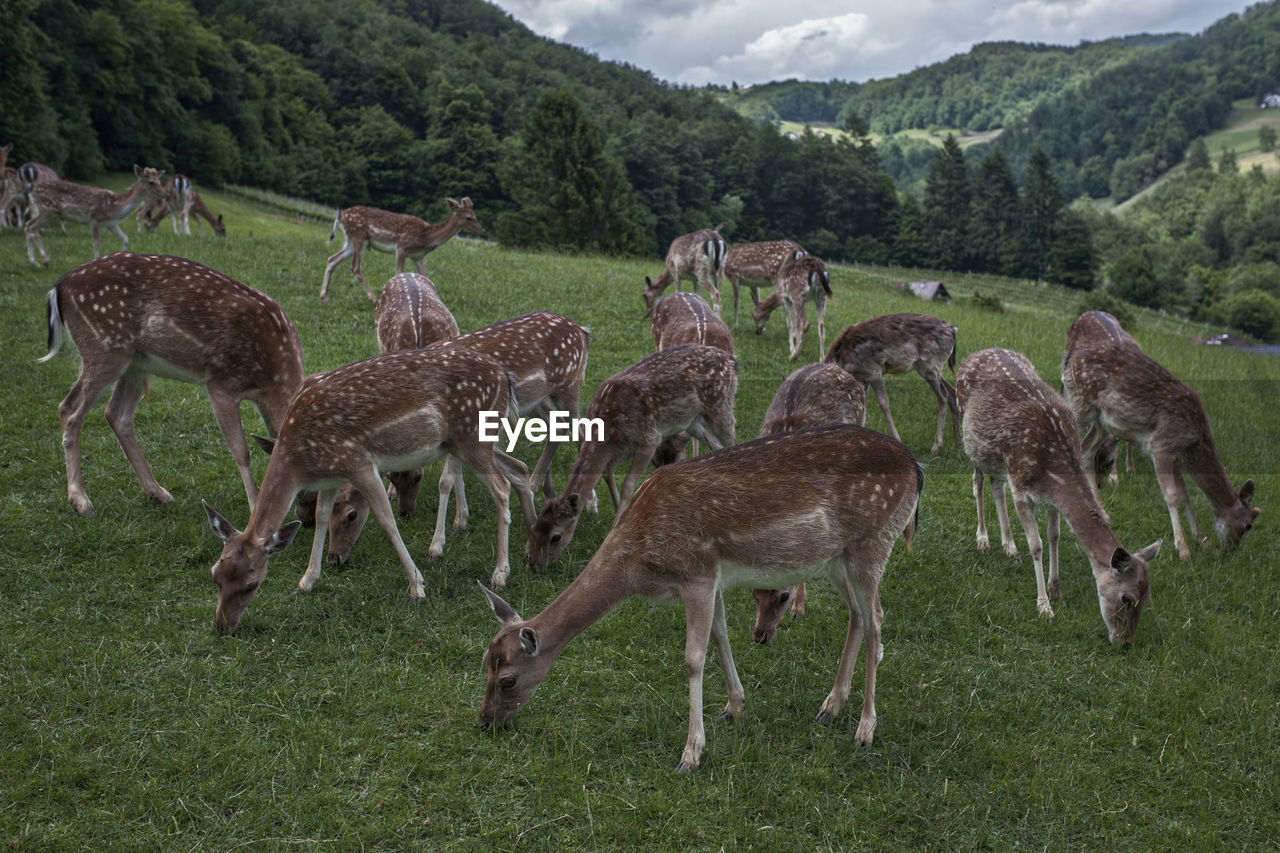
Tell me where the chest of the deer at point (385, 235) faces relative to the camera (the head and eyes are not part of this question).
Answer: to the viewer's right

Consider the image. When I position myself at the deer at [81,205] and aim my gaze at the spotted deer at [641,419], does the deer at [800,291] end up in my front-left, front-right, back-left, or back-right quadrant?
front-left

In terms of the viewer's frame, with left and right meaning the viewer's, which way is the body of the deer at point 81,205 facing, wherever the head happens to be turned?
facing to the right of the viewer

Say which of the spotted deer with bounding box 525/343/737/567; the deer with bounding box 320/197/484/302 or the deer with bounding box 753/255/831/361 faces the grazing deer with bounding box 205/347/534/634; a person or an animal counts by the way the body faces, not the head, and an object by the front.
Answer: the spotted deer

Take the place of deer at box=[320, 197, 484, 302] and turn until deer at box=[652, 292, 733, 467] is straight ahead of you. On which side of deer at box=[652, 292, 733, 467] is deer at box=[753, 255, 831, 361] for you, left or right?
left

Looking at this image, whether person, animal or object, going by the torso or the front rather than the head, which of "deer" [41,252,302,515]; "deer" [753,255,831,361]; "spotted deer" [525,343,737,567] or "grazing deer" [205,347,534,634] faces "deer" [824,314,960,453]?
"deer" [41,252,302,515]

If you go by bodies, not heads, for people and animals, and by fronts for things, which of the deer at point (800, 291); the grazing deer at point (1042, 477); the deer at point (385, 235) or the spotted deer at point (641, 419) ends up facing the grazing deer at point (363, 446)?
the spotted deer

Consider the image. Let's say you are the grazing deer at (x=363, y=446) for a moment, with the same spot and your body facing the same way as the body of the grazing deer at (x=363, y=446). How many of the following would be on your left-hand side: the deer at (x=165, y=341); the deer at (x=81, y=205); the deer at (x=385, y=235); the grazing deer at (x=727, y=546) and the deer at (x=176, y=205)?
1

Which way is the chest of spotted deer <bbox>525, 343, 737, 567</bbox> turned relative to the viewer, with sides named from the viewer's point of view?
facing the viewer and to the left of the viewer

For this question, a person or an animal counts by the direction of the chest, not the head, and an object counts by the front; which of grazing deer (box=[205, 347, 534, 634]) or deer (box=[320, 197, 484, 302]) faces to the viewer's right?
the deer

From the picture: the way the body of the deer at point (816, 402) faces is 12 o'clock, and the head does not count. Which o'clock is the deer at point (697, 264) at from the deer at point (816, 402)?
the deer at point (697, 264) is roughly at 4 o'clock from the deer at point (816, 402).

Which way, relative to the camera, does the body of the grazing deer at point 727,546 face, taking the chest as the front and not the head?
to the viewer's left

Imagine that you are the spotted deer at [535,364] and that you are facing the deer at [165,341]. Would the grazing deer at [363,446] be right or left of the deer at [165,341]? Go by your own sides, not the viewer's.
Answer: left

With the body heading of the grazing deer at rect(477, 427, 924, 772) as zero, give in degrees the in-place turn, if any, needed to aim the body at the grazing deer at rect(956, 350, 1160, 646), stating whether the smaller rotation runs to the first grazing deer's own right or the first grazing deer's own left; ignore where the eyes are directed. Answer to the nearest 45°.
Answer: approximately 135° to the first grazing deer's own right

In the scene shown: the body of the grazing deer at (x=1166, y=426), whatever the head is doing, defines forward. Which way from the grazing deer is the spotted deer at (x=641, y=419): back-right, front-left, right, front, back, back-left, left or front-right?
right

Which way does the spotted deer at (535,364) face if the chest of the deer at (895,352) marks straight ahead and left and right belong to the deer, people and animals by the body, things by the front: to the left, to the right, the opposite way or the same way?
the same way

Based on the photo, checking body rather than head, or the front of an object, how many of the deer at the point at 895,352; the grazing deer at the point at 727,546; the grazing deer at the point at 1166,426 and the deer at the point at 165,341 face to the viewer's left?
2
